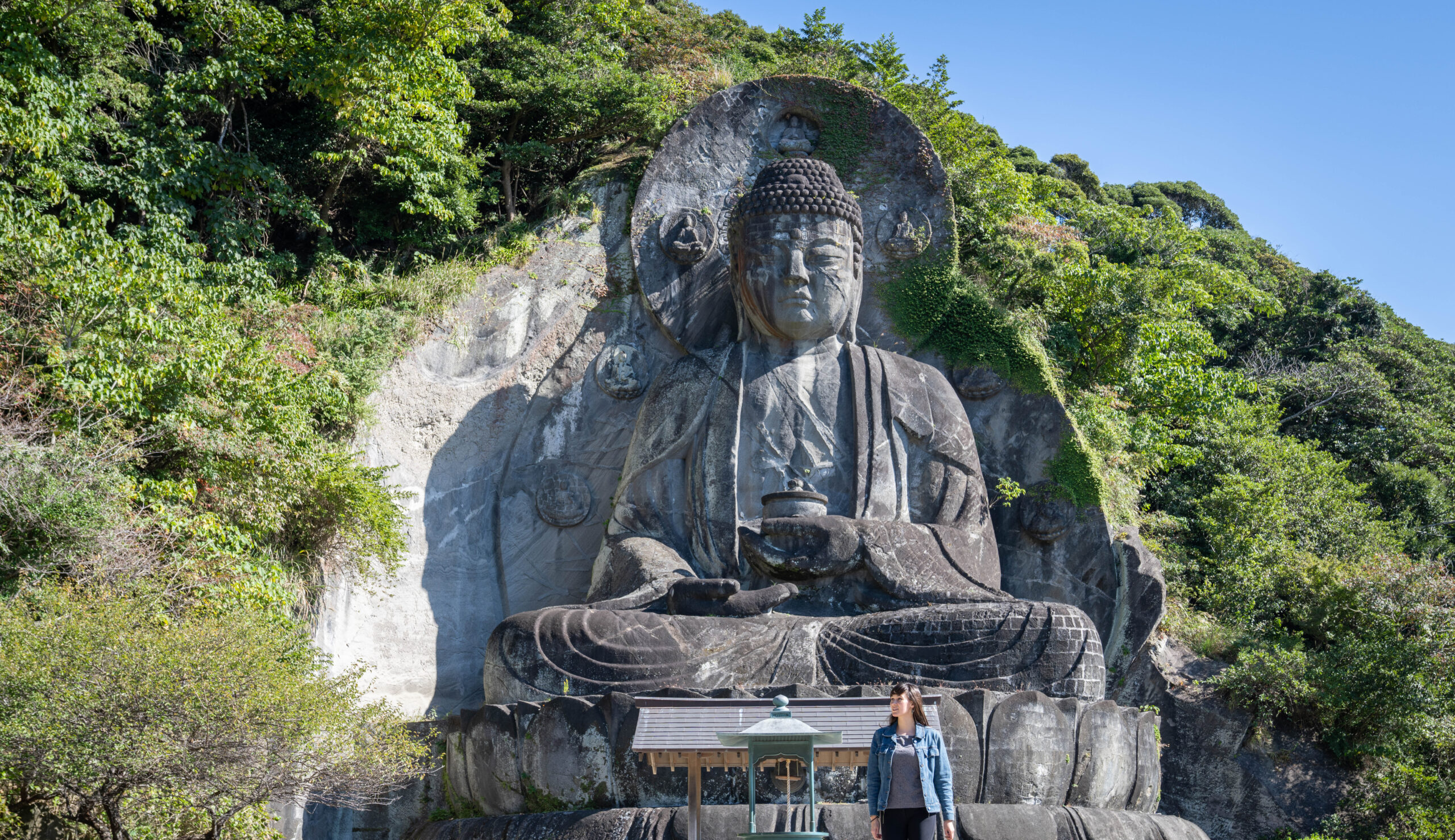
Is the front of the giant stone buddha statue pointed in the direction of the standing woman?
yes

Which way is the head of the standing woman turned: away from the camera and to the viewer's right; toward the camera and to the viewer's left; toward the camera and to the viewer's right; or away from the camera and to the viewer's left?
toward the camera and to the viewer's left

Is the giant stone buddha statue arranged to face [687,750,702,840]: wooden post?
yes

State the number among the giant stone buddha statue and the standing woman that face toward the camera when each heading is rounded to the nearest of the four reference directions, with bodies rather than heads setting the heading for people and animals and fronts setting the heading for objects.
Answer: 2

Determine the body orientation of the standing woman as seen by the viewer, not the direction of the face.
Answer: toward the camera

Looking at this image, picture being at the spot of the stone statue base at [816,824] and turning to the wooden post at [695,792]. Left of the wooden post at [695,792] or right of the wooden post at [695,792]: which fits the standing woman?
left

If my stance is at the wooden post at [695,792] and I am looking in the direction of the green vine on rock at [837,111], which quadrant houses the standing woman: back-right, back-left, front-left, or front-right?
back-right

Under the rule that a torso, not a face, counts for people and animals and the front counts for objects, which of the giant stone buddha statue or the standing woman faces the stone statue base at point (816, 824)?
the giant stone buddha statue

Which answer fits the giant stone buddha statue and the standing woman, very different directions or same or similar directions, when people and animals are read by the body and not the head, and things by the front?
same or similar directions

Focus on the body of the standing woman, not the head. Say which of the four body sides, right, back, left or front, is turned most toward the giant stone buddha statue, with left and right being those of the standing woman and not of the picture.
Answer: back

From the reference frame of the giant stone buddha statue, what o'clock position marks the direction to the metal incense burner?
The metal incense burner is roughly at 12 o'clock from the giant stone buddha statue.
